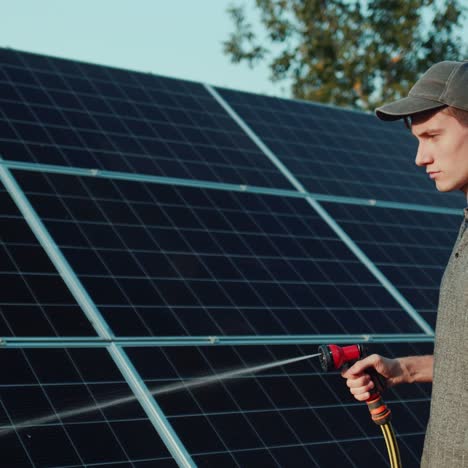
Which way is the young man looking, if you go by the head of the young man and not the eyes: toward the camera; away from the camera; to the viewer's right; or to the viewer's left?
to the viewer's left

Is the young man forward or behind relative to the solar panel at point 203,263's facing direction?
forward

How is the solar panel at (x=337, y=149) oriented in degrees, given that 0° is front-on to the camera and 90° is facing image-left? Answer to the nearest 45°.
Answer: approximately 315°

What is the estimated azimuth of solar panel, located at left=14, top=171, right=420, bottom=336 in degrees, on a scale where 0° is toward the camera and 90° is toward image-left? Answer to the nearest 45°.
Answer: approximately 315°

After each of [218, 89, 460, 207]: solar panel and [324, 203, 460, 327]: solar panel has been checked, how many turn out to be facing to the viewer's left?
0

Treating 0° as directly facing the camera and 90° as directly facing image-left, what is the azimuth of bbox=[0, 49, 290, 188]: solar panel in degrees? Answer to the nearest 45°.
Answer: approximately 315°

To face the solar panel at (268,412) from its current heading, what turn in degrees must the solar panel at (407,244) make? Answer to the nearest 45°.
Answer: approximately 90° to its right
